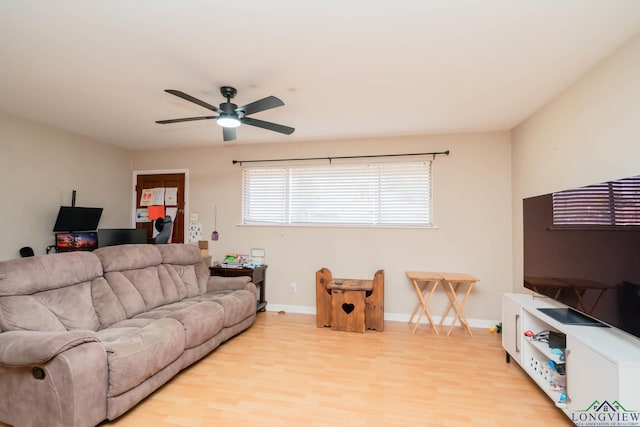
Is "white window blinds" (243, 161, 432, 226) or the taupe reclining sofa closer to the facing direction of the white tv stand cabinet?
the taupe reclining sofa

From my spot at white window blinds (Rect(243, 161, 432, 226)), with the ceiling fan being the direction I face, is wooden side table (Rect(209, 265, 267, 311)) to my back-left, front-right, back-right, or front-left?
front-right

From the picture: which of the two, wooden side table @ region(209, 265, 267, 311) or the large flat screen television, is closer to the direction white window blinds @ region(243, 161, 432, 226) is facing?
the large flat screen television

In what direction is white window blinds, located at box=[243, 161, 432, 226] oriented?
toward the camera

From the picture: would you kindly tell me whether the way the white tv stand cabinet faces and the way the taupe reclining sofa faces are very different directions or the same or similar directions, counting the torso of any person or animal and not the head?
very different directions

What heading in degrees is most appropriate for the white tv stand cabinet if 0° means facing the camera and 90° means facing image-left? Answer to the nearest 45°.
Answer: approximately 45°

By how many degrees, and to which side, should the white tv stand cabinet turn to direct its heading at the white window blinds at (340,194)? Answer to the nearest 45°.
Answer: approximately 90° to its right

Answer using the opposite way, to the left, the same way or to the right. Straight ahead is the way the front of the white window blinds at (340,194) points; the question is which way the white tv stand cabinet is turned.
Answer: to the right

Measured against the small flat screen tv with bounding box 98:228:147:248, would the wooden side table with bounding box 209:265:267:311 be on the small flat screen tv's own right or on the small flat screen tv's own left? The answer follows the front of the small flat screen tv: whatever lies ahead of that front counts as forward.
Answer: on the small flat screen tv's own left

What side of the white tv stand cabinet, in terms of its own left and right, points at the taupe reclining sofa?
front

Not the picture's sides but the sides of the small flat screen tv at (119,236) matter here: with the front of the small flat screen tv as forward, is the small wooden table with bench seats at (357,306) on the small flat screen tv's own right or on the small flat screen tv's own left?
on the small flat screen tv's own left

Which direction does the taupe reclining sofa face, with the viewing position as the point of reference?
facing the viewer and to the right of the viewer

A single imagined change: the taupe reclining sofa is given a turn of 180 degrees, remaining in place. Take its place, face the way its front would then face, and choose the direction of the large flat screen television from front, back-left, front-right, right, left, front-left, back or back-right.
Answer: back

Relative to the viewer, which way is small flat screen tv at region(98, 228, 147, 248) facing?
toward the camera

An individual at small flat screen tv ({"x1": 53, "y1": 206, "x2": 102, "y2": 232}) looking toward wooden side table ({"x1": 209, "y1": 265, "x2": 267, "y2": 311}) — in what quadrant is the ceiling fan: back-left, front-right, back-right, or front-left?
front-right

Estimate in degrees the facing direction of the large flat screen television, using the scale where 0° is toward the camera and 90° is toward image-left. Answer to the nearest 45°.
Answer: approximately 45°

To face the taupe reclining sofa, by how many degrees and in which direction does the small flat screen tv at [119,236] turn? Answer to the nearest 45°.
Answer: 0° — it already faces it

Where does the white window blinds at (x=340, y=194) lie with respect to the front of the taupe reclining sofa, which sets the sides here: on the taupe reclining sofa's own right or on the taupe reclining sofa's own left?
on the taupe reclining sofa's own left

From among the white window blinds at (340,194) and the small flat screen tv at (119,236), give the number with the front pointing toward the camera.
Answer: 2

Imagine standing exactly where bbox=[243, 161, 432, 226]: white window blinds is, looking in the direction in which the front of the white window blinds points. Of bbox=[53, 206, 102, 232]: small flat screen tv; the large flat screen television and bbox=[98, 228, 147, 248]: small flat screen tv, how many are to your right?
2
